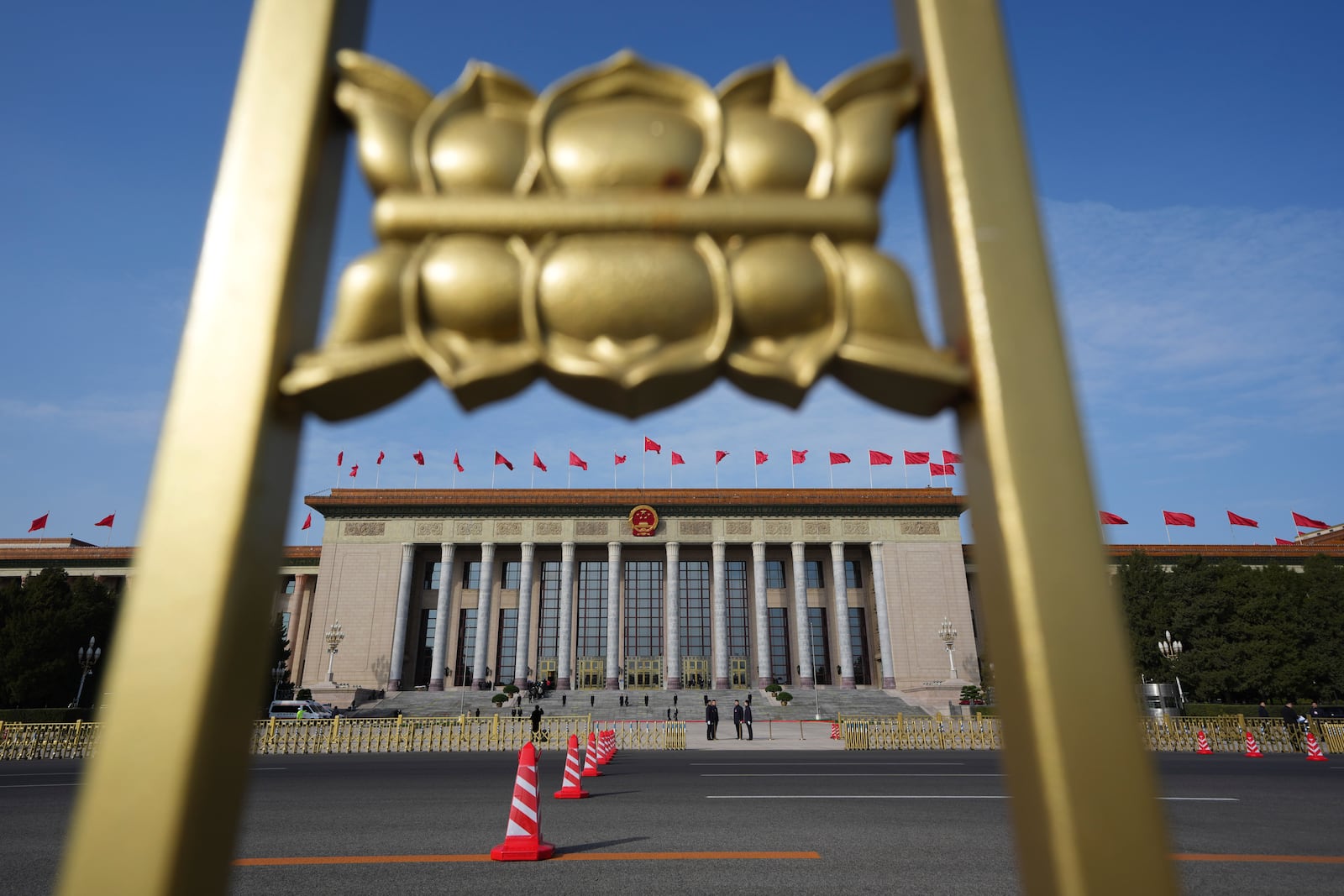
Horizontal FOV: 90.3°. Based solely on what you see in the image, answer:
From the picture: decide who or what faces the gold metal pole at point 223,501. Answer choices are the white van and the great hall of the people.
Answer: the great hall of the people

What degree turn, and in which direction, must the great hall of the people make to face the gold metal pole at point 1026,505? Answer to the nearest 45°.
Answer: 0° — it already faces it

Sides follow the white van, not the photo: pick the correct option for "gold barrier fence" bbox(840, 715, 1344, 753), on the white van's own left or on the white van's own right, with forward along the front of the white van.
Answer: on the white van's own right

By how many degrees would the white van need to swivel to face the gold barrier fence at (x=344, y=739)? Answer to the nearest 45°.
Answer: approximately 90° to its right

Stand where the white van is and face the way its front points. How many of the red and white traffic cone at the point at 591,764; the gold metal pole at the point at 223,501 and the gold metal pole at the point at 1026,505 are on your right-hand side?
3

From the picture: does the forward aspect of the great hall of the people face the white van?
no

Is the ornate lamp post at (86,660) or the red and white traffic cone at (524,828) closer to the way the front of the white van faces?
the red and white traffic cone

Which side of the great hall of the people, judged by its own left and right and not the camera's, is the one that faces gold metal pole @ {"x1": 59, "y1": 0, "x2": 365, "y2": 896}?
front

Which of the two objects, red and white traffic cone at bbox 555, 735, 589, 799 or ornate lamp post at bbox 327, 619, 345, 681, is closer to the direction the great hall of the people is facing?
the red and white traffic cone

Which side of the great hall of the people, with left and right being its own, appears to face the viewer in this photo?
front

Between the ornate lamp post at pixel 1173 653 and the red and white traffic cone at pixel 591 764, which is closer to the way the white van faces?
the ornate lamp post

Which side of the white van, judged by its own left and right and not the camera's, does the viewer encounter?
right

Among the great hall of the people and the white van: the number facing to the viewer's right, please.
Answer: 1

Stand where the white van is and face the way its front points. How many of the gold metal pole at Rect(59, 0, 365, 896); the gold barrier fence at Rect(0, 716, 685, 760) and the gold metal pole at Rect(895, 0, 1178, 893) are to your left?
0
